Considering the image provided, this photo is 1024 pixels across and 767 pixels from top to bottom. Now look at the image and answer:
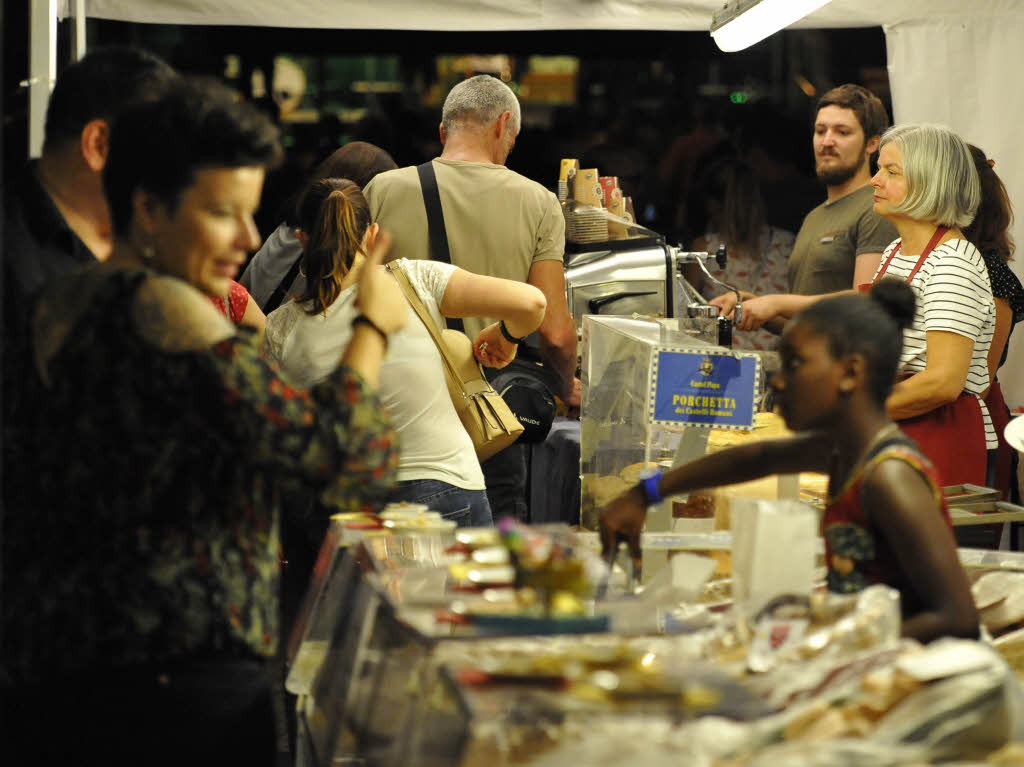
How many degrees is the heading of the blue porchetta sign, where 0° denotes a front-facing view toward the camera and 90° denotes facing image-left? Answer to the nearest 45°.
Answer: approximately 0°

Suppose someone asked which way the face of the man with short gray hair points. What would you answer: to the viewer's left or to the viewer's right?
to the viewer's right

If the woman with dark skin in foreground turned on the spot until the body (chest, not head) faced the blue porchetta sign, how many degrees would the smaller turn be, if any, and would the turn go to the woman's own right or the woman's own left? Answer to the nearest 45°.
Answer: approximately 90° to the woman's own right

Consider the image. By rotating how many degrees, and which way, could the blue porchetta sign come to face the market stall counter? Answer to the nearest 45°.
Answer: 0° — it already faces it

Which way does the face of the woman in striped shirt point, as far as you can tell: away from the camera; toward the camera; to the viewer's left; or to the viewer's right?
to the viewer's left

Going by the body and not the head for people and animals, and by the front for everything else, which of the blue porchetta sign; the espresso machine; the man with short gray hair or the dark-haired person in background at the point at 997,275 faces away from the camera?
the man with short gray hair

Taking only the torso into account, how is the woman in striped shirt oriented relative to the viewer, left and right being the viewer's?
facing to the left of the viewer

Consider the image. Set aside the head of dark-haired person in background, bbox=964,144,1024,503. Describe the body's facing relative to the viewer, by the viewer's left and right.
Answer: facing to the left of the viewer

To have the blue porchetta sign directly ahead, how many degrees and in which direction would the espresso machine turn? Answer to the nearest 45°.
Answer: approximately 90° to its right

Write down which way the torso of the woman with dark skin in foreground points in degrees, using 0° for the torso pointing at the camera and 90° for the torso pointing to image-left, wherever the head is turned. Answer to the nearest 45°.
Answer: approximately 90°

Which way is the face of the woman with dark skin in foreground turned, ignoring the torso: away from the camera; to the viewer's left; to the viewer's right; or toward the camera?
to the viewer's left

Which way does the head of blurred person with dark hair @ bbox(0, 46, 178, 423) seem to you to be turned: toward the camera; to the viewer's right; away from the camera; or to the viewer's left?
to the viewer's right

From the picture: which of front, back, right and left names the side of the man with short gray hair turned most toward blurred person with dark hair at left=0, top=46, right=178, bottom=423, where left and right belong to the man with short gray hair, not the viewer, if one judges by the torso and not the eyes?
back

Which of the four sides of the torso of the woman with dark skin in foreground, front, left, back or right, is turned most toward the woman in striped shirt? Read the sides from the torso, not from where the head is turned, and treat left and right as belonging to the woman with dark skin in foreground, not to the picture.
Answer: right

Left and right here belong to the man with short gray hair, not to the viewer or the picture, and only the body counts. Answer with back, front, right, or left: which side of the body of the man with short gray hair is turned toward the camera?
back

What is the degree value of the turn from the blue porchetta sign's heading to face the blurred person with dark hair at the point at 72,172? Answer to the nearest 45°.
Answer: approximately 45° to its right
